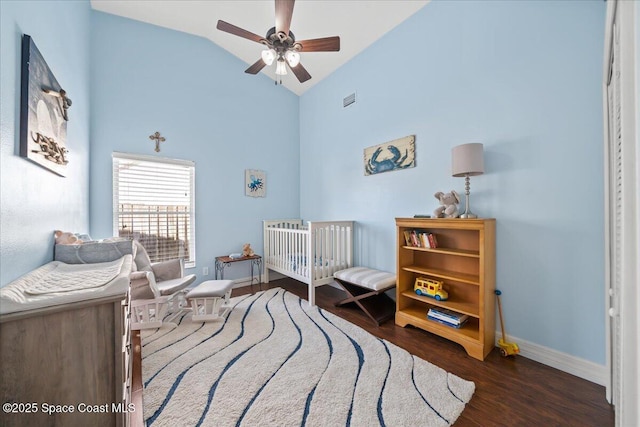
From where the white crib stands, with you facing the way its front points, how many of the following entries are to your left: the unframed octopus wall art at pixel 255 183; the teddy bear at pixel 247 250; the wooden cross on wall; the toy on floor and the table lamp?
2

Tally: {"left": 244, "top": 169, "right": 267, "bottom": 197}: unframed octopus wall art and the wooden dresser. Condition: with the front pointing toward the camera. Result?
1

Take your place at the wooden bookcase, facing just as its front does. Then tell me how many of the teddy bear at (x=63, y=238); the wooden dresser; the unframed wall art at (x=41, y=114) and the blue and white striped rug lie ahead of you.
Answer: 4

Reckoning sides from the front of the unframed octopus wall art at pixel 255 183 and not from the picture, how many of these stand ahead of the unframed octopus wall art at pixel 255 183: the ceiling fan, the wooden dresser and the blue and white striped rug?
3

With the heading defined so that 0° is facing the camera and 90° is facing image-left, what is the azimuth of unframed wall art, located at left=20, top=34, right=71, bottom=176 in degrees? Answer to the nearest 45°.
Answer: approximately 315°

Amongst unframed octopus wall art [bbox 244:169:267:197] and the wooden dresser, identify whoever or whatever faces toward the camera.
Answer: the unframed octopus wall art

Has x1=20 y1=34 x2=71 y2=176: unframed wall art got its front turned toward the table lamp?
yes

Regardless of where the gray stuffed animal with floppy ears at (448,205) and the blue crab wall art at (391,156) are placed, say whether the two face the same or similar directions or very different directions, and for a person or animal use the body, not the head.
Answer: same or similar directions

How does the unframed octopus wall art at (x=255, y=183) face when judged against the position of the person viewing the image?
facing the viewer

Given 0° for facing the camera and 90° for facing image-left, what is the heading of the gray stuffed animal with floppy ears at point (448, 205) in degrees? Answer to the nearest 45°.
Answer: approximately 45°

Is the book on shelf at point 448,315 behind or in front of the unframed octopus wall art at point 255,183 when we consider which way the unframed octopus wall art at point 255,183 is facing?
in front

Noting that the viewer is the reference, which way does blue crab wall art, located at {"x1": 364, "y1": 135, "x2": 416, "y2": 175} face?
facing the viewer and to the left of the viewer
